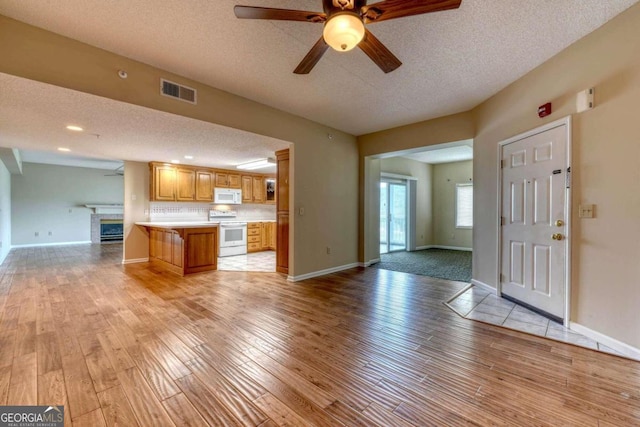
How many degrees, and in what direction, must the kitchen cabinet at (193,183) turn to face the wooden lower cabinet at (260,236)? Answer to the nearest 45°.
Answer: approximately 45° to its left

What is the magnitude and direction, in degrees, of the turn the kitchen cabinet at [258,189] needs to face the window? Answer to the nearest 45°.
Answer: approximately 90° to its left

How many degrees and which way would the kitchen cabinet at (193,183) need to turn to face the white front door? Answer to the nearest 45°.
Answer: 0° — it already faces it

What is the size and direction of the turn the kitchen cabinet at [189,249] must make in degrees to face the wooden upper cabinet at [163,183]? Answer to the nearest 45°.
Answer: approximately 135° to its right

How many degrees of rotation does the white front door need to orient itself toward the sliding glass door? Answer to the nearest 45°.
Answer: approximately 90° to its right

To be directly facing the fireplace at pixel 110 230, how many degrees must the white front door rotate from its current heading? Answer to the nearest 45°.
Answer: approximately 45° to its right

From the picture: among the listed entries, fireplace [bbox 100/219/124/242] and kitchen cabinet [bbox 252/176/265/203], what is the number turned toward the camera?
2

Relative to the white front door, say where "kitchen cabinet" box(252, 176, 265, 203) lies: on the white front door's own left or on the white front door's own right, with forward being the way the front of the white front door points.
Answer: on the white front door's own right

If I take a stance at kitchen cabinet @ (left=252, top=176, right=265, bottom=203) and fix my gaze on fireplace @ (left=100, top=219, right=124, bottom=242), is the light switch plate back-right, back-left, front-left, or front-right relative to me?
back-left

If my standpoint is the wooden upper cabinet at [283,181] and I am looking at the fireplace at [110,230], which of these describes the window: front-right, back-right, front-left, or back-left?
back-right

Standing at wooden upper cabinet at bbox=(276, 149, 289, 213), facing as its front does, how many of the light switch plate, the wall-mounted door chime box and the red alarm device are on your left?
3

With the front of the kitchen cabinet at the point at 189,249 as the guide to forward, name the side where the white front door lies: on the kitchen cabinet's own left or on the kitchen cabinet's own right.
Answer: on the kitchen cabinet's own left
